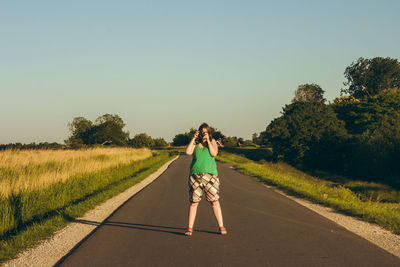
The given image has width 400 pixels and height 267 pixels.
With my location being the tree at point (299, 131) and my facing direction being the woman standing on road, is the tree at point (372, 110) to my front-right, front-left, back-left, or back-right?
front-left

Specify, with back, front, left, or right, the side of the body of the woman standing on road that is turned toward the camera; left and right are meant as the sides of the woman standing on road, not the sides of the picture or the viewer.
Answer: front

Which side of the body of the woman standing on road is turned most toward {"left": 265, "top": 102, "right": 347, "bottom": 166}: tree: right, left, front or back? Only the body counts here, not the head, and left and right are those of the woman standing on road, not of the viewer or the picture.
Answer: back

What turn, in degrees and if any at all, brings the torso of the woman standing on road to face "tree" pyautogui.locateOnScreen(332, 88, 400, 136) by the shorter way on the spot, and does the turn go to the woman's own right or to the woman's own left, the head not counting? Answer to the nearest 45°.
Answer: approximately 135° to the woman's own left
